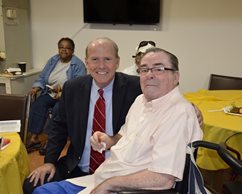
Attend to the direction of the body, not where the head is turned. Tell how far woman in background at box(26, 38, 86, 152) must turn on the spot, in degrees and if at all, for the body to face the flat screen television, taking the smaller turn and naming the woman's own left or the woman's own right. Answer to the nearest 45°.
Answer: approximately 135° to the woman's own left

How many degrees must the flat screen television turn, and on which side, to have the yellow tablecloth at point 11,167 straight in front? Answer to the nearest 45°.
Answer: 0° — it already faces it

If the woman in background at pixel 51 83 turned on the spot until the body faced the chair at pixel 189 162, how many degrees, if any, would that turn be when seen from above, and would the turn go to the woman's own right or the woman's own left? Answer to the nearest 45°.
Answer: approximately 45° to the woman's own left

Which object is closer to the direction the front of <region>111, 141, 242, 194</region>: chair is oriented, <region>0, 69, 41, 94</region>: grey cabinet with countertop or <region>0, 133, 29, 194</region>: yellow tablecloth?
the yellow tablecloth

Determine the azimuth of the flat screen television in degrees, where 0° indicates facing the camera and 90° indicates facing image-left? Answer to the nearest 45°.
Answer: approximately 0°

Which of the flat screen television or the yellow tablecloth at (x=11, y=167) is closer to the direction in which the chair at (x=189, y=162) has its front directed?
the yellow tablecloth
